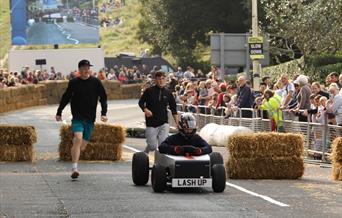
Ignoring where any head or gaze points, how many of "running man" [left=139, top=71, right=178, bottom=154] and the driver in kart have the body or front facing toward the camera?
2

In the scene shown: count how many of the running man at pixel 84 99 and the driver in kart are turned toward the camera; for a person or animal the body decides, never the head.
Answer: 2

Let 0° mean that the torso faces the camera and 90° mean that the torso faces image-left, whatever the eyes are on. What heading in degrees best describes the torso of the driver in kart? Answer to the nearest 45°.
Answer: approximately 0°

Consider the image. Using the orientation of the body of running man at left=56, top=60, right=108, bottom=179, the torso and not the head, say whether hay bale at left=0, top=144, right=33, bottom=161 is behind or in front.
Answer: behind

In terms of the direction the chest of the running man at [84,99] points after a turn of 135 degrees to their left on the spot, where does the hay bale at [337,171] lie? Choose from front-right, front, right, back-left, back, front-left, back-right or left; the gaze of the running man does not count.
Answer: front-right
